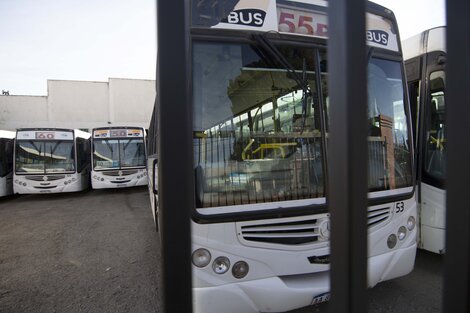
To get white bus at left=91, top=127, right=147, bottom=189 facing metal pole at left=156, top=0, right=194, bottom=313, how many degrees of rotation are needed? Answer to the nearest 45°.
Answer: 0° — it already faces it

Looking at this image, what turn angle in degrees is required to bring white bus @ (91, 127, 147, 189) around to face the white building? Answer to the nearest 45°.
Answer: approximately 180°

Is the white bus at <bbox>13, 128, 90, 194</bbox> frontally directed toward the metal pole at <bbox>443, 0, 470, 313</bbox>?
yes

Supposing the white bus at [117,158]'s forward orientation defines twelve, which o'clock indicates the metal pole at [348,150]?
The metal pole is roughly at 12 o'clock from the white bus.

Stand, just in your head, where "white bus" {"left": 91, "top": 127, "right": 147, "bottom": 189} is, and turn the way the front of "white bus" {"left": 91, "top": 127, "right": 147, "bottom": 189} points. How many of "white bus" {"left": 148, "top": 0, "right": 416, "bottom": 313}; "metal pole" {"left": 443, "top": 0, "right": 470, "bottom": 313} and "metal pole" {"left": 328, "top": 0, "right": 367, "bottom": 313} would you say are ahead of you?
3

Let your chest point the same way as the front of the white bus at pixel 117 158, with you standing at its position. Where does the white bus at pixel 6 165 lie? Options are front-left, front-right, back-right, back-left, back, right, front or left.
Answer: right

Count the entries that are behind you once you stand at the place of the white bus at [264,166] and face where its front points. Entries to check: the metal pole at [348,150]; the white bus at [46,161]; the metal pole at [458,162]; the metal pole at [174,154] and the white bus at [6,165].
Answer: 2

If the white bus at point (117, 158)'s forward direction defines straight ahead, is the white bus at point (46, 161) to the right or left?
on its right

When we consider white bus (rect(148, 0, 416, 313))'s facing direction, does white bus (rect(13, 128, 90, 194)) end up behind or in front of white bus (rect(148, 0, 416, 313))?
behind

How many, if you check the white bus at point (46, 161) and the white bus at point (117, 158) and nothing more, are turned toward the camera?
2

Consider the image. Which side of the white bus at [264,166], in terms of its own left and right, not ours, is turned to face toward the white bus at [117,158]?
back

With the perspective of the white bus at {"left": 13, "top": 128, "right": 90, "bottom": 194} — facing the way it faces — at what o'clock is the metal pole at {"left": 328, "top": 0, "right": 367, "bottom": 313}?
The metal pole is roughly at 12 o'clock from the white bus.

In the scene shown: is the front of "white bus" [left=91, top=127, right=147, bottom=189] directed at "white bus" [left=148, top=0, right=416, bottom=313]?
yes

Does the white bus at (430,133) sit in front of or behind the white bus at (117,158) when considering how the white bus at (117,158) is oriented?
in front

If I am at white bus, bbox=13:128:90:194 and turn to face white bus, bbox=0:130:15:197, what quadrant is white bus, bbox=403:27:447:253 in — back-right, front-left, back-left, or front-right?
back-left

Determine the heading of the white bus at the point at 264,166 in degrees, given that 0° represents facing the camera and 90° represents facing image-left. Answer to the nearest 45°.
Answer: approximately 315°

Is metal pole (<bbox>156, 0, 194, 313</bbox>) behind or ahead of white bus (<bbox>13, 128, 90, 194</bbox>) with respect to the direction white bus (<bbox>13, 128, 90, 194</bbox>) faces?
ahead
